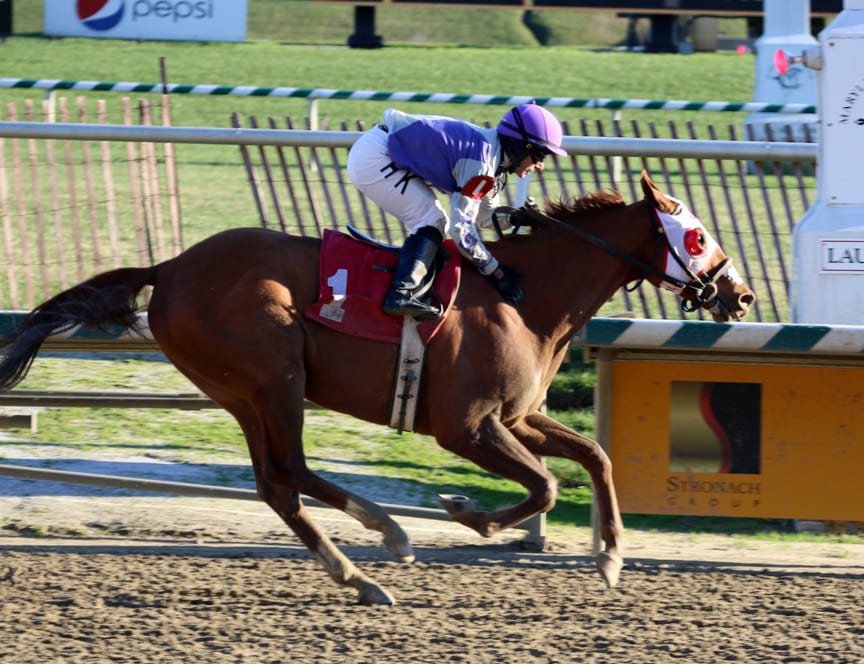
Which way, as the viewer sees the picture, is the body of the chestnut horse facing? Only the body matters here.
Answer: to the viewer's right

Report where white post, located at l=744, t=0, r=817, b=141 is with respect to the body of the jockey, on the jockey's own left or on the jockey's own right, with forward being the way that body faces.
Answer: on the jockey's own left

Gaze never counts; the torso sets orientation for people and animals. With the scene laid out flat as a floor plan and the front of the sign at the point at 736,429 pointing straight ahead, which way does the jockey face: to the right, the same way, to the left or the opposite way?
to the left

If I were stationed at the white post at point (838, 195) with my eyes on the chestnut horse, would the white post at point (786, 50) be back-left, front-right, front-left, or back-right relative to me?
back-right

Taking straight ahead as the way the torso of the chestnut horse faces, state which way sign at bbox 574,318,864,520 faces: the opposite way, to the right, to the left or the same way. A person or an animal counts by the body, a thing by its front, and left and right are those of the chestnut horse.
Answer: to the right

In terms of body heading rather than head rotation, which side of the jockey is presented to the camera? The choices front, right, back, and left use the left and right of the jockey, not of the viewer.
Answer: right

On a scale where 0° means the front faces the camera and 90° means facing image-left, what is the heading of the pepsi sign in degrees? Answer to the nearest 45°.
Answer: approximately 0°

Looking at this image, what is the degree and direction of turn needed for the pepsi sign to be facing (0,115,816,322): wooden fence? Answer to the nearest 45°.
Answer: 0° — it already faces it

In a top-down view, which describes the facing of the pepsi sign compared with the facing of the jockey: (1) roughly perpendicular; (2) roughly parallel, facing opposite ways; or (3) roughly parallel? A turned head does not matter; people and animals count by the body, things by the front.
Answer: roughly perpendicular

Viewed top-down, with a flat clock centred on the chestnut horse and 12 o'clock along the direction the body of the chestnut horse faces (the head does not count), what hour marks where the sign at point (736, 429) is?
The sign is roughly at 11 o'clock from the chestnut horse.

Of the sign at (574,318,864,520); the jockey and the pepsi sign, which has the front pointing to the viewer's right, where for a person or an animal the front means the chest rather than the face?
the jockey
